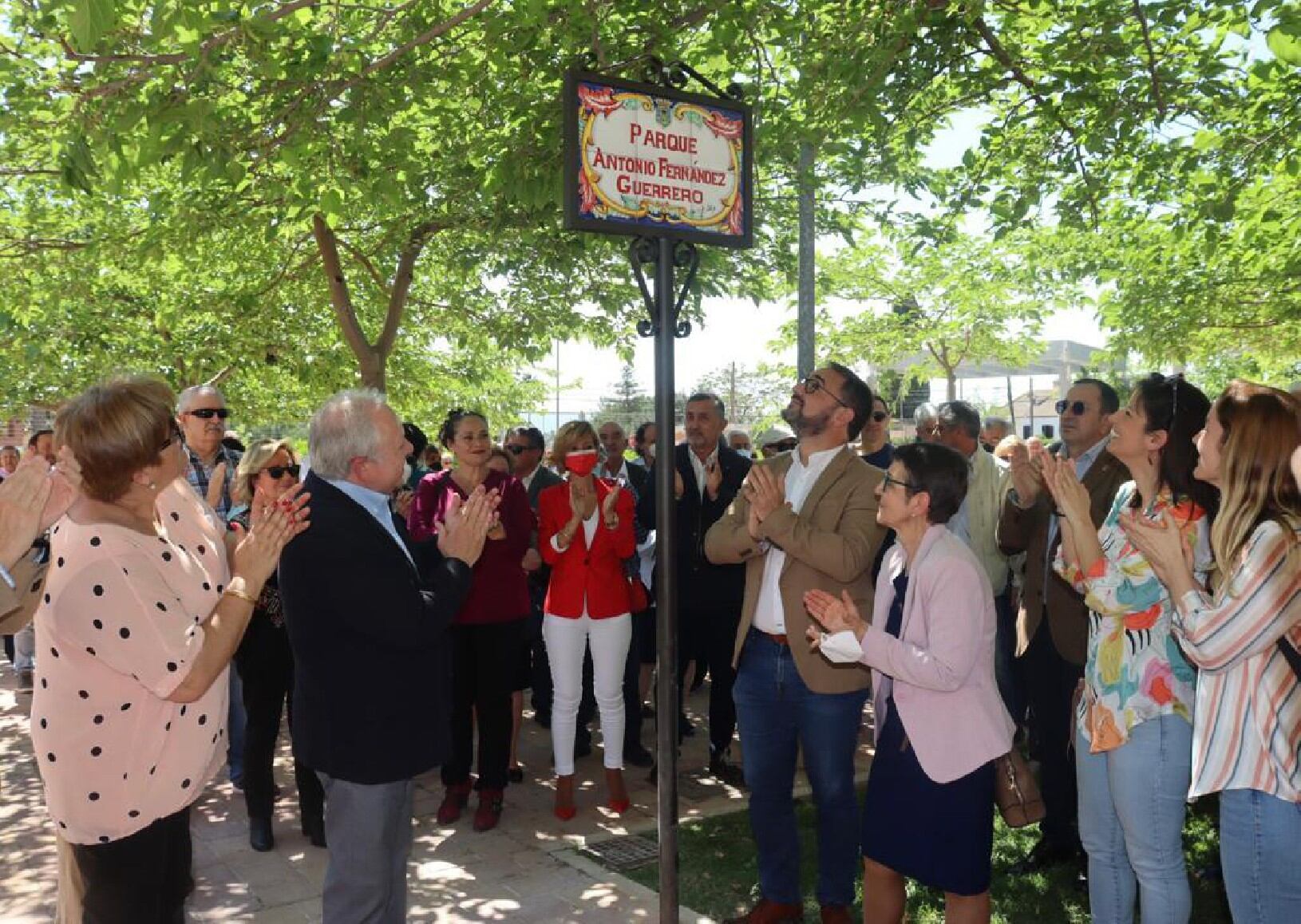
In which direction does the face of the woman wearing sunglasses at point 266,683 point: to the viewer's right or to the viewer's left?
to the viewer's right

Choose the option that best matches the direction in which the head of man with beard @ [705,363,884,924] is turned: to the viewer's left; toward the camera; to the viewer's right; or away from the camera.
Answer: to the viewer's left

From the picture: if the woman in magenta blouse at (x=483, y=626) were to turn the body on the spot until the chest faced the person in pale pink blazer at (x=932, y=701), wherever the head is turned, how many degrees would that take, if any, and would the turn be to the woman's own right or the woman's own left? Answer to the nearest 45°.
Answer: approximately 45° to the woman's own left

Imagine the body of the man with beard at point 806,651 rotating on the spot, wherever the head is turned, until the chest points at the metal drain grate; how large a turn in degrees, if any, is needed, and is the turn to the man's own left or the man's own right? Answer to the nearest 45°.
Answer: approximately 90° to the man's own right

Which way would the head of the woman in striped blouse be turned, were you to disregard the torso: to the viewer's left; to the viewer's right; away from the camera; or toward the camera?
to the viewer's left

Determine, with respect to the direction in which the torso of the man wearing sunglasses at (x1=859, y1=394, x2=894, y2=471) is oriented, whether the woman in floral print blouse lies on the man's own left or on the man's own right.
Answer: on the man's own left

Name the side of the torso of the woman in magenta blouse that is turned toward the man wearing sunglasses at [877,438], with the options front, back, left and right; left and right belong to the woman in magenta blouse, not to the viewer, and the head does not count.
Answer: left

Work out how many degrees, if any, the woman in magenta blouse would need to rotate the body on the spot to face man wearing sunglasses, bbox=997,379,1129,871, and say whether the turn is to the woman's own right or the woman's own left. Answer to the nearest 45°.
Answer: approximately 45° to the woman's own left

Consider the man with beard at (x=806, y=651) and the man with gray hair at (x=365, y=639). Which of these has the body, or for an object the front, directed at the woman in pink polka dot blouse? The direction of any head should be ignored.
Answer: the man with beard

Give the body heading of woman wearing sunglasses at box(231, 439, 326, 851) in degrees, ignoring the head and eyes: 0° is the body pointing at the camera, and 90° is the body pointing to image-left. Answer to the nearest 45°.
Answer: approximately 315°

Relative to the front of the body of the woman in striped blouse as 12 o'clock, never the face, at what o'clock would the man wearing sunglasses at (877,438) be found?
The man wearing sunglasses is roughly at 2 o'clock from the woman in striped blouse.

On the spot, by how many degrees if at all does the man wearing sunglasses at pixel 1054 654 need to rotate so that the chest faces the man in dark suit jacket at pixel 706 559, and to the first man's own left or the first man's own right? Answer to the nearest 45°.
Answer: approximately 90° to the first man's own right

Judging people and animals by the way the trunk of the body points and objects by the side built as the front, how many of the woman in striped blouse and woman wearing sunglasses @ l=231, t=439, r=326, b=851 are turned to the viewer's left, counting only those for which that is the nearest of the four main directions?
1

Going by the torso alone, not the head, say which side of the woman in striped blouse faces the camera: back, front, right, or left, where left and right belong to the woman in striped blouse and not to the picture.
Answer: left

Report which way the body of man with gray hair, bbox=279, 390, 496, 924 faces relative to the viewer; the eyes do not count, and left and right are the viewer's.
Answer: facing to the right of the viewer

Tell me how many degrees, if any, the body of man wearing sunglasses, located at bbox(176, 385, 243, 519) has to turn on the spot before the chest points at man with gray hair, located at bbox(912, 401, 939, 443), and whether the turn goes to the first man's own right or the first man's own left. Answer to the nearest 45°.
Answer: approximately 45° to the first man's own left
